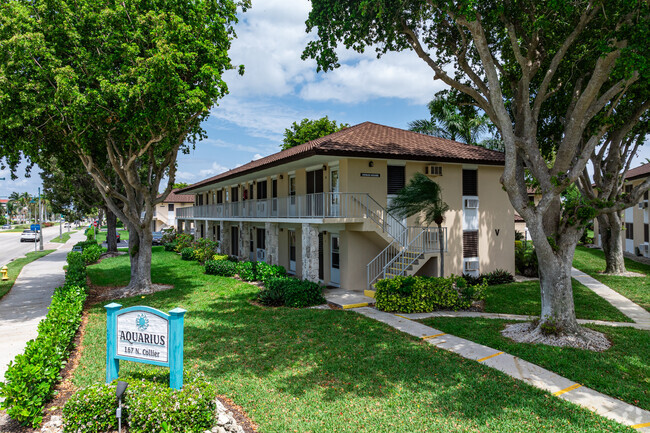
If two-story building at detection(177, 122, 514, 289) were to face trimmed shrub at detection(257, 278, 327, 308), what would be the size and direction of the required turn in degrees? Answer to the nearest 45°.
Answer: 0° — it already faces it

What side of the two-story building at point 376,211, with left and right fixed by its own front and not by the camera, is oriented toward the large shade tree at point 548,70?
left

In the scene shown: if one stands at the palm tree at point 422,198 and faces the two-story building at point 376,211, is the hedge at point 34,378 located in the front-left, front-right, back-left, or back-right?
back-left

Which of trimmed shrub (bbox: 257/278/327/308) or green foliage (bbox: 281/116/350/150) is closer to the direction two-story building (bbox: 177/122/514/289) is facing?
the trimmed shrub

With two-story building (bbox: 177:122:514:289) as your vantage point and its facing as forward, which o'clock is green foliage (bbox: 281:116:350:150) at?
The green foliage is roughly at 4 o'clock from the two-story building.

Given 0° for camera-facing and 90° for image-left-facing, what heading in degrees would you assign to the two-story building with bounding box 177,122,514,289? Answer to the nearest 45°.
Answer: approximately 45°

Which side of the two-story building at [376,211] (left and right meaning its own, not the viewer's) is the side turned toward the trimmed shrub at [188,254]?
right

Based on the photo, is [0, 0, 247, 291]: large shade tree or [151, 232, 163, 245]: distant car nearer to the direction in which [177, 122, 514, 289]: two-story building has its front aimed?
the large shade tree

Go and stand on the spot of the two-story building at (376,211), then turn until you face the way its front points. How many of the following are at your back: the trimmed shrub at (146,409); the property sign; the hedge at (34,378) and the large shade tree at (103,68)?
0

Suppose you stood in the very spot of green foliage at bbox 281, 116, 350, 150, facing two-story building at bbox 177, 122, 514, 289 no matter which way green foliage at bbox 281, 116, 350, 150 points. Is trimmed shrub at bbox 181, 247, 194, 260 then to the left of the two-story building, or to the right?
right

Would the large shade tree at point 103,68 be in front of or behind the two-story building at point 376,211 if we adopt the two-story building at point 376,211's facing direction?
in front

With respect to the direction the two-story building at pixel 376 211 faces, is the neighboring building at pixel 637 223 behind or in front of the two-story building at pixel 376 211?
behind

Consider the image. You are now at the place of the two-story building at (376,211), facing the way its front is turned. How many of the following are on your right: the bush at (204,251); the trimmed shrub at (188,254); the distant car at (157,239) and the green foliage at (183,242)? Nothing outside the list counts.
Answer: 4

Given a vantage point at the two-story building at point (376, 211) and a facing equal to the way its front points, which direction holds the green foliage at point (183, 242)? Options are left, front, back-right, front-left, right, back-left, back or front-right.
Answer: right
